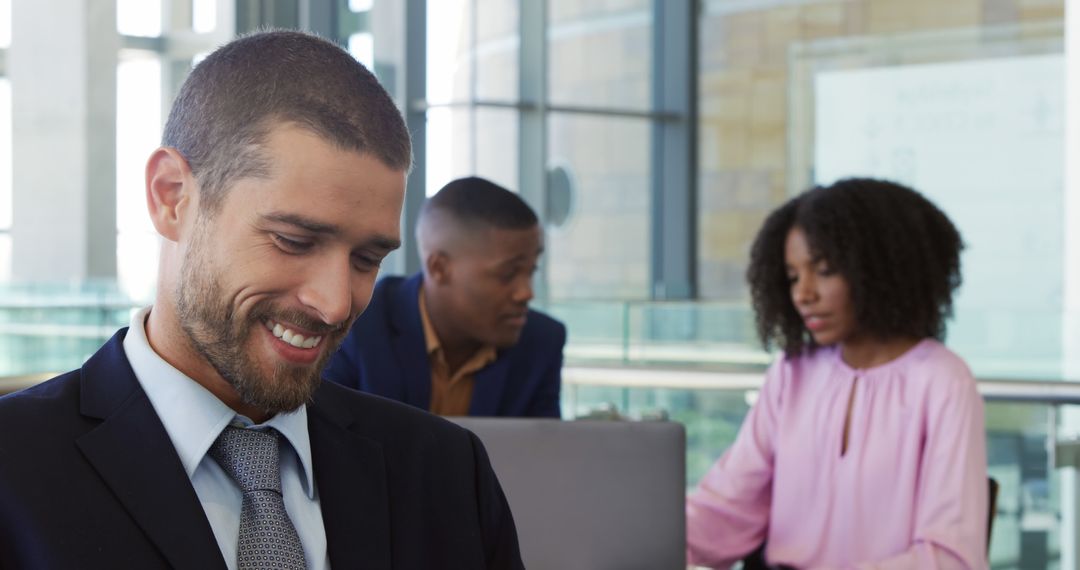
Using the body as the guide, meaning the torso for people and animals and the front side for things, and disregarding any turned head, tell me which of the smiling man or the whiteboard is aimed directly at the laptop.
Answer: the whiteboard

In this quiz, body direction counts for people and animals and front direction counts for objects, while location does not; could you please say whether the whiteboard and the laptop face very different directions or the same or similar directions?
very different directions

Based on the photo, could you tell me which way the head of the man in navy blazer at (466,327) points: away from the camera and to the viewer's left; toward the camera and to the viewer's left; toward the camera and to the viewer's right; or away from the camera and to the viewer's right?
toward the camera and to the viewer's right

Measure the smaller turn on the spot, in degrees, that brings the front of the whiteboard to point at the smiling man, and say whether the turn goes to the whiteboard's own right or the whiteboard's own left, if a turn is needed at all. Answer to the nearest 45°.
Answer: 0° — it already faces them

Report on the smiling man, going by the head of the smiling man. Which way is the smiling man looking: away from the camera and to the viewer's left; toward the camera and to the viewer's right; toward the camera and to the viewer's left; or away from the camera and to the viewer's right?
toward the camera and to the viewer's right

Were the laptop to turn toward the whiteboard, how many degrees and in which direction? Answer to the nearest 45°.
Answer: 0° — it already faces it

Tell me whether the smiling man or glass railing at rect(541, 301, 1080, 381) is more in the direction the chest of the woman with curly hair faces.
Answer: the smiling man

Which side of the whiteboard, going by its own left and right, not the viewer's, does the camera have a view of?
front

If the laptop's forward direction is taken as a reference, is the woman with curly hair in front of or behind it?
in front

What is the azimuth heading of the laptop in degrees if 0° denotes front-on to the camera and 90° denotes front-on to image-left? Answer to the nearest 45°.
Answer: approximately 180°

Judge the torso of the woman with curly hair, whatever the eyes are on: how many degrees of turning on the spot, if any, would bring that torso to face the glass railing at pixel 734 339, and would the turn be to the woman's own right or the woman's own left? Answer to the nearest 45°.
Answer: approximately 135° to the woman's own right

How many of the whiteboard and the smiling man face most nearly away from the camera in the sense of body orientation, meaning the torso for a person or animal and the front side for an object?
0

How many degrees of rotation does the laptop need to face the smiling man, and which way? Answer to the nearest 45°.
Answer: approximately 135° to its left

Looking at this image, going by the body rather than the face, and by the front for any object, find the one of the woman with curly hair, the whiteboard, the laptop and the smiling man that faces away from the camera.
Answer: the laptop

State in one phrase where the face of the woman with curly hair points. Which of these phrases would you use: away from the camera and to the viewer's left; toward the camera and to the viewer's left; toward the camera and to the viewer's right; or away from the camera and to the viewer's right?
toward the camera and to the viewer's left

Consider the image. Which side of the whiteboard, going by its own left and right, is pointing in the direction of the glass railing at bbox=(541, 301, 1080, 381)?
front

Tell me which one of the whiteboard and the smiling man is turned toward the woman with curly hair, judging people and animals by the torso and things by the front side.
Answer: the whiteboard

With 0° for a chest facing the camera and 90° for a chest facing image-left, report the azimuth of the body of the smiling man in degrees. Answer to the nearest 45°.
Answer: approximately 315°

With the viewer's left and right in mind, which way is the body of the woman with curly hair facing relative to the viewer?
facing the viewer and to the left of the viewer

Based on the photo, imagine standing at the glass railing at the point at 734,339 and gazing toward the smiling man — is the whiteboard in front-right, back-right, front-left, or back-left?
back-left
